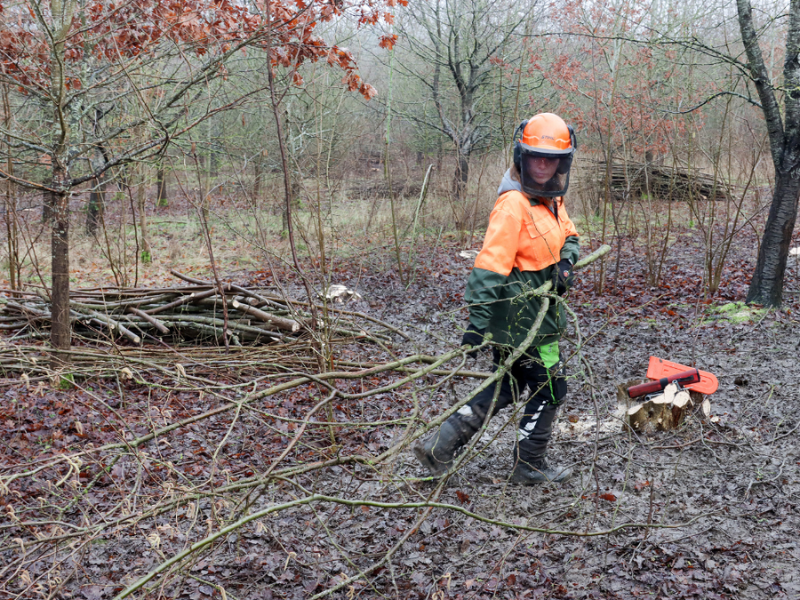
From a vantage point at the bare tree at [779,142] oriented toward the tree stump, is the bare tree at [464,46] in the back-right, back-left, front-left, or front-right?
back-right

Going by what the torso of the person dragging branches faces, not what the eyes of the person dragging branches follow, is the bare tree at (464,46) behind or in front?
behind

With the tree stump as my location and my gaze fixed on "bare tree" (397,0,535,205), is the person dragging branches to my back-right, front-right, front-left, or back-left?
back-left

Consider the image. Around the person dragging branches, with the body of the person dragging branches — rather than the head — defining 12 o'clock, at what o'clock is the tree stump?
The tree stump is roughly at 9 o'clock from the person dragging branches.

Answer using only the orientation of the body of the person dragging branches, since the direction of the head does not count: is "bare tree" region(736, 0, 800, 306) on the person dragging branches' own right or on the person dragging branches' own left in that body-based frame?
on the person dragging branches' own left
